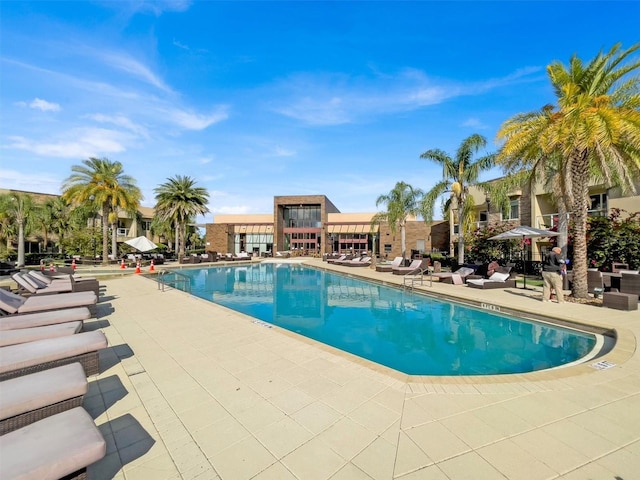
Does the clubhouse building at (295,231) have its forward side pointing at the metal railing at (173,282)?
yes

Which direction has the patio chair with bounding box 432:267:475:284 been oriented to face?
to the viewer's left

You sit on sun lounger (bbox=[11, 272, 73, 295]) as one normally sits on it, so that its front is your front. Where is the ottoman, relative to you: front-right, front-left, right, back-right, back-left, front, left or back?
front-right

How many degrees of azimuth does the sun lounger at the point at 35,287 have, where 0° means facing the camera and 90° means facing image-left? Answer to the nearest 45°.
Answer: approximately 270°

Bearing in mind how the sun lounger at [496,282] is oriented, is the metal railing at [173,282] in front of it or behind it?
in front

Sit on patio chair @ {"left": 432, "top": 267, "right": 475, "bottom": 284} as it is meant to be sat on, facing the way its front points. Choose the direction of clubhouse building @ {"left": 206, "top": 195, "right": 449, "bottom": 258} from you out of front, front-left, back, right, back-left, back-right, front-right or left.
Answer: front-right

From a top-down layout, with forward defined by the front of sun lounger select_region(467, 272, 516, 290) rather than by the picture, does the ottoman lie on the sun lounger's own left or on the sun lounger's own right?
on the sun lounger's own left

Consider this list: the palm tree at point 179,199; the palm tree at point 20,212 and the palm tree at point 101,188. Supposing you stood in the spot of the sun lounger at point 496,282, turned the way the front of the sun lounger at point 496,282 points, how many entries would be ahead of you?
3

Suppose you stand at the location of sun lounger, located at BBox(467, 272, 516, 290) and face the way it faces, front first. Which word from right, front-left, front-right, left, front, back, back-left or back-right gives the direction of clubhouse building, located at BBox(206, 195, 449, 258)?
front-right

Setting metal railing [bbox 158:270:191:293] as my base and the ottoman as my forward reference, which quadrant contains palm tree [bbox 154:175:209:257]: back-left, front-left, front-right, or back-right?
back-left

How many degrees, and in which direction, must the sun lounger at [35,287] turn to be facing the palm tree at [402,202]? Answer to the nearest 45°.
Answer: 0° — it already faces it

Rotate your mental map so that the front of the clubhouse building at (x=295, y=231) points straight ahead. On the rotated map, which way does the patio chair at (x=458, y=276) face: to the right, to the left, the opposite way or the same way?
to the right
